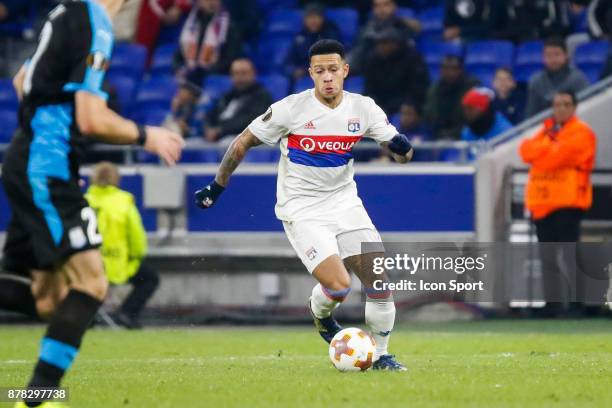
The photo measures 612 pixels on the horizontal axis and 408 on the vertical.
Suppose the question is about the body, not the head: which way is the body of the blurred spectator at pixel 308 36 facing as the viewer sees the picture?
toward the camera

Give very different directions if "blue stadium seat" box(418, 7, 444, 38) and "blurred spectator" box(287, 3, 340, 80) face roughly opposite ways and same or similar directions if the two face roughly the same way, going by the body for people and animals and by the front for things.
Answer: same or similar directions

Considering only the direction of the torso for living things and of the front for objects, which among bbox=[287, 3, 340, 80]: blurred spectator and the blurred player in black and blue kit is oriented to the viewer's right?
the blurred player in black and blue kit

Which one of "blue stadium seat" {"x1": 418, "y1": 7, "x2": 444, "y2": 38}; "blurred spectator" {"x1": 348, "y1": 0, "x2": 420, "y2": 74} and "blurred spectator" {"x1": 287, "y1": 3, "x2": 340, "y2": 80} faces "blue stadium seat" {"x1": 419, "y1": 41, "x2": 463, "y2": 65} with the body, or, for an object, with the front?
"blue stadium seat" {"x1": 418, "y1": 7, "x2": 444, "y2": 38}

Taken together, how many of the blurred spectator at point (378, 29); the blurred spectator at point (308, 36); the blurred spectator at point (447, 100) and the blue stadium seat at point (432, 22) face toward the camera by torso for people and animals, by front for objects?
4

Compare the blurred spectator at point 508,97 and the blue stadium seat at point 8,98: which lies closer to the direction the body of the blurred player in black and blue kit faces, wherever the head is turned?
the blurred spectator

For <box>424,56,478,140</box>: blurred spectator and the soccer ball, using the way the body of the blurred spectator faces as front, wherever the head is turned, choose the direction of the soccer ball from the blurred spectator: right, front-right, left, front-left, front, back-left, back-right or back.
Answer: front

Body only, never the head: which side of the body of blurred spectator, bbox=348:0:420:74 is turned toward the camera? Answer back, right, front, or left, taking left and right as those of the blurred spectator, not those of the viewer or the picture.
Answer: front

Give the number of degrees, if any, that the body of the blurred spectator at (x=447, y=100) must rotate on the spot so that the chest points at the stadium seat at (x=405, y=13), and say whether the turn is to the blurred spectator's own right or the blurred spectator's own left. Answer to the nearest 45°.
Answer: approximately 180°

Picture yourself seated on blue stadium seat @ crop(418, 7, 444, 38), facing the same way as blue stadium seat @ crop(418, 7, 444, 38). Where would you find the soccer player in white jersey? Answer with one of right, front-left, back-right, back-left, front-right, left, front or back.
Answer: front

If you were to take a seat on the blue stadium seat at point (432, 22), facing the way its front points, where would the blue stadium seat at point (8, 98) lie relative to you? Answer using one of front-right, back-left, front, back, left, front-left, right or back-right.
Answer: right

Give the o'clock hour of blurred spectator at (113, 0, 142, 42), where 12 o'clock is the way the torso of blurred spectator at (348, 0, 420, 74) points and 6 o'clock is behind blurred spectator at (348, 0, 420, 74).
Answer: blurred spectator at (113, 0, 142, 42) is roughly at 4 o'clock from blurred spectator at (348, 0, 420, 74).
